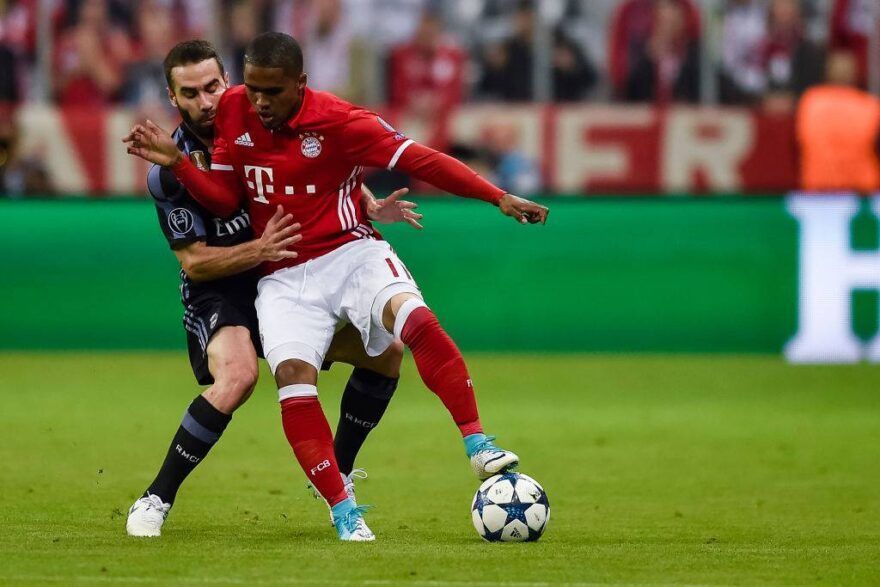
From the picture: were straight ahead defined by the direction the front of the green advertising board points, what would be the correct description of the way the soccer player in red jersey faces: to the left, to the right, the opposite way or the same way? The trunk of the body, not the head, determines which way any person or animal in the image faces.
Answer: the same way

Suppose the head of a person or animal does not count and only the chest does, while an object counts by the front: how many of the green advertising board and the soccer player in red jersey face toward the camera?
2

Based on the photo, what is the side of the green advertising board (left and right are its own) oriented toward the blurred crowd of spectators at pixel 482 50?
back

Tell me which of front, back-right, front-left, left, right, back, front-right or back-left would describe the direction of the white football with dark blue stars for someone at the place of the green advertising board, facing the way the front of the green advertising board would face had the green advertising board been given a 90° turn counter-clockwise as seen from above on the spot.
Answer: right

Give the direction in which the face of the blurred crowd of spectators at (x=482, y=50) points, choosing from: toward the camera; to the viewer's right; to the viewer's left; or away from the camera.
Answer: toward the camera

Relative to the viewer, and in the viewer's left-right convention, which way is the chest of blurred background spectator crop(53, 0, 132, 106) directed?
facing the viewer

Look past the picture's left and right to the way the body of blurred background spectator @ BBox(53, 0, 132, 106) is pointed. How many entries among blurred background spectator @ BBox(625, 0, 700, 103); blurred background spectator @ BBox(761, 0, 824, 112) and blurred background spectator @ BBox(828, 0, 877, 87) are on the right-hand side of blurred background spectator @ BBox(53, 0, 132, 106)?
0

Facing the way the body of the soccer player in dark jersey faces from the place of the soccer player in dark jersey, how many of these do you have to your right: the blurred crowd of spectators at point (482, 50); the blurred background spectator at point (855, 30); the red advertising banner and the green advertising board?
0

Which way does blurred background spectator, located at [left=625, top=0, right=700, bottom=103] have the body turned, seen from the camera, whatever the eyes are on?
toward the camera

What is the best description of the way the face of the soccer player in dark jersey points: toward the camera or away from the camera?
toward the camera

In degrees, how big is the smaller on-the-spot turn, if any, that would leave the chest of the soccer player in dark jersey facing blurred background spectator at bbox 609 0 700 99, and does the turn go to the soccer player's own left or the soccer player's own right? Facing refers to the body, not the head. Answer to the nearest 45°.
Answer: approximately 90° to the soccer player's own left

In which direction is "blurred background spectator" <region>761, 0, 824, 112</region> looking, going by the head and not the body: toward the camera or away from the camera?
toward the camera

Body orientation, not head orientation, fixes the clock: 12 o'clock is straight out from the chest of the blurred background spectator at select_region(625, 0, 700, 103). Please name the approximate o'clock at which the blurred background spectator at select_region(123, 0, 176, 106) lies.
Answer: the blurred background spectator at select_region(123, 0, 176, 106) is roughly at 3 o'clock from the blurred background spectator at select_region(625, 0, 700, 103).

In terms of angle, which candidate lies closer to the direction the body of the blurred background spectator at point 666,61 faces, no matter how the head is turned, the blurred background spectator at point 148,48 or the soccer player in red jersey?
the soccer player in red jersey

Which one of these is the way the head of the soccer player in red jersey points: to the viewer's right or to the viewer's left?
to the viewer's left

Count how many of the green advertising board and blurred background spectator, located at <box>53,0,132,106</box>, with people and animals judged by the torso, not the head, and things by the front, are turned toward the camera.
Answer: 2

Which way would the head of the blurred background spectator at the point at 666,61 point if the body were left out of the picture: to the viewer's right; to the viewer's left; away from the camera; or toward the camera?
toward the camera

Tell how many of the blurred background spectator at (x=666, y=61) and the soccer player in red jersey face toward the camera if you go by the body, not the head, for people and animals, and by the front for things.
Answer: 2

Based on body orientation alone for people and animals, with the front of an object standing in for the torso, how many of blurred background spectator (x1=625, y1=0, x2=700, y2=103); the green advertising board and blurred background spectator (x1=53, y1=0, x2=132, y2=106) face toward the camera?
3
